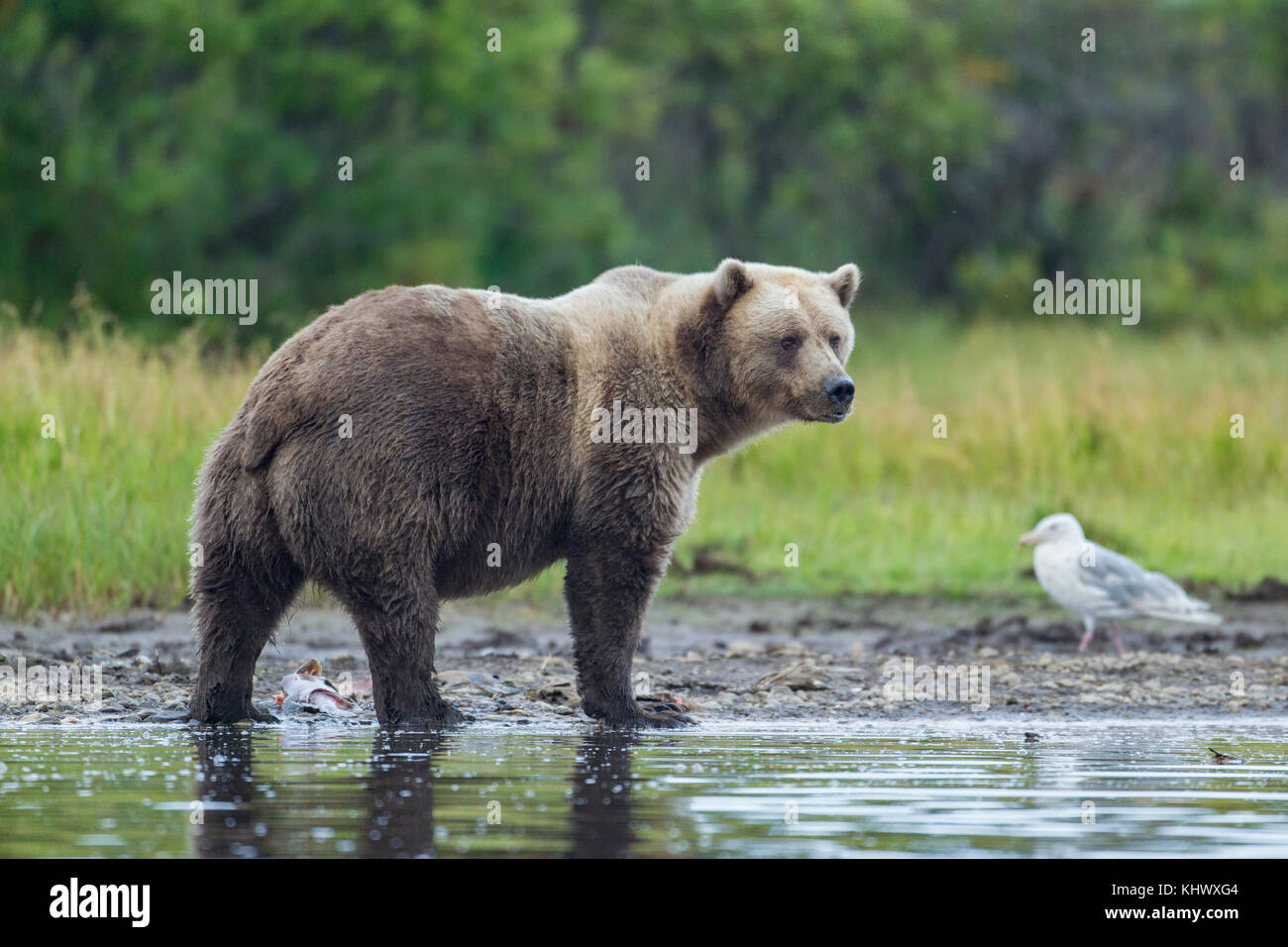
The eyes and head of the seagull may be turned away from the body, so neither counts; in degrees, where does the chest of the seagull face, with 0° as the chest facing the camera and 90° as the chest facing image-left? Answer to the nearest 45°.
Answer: approximately 90°

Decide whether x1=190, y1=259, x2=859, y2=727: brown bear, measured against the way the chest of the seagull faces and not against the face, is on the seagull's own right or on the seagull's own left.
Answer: on the seagull's own left
